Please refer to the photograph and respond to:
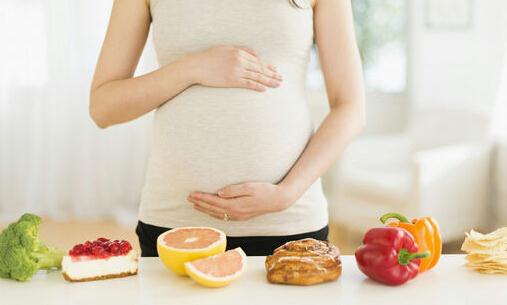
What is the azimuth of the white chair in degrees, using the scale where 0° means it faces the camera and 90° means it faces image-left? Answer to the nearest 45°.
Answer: approximately 45°

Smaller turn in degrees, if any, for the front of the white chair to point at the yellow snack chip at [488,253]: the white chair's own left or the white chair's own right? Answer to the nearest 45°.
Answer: approximately 45° to the white chair's own left

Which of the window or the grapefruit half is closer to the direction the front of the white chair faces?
the grapefruit half

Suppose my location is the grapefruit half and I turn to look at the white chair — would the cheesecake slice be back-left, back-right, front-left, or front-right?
back-left

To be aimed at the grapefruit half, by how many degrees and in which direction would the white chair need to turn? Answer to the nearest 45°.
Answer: approximately 45° to its left

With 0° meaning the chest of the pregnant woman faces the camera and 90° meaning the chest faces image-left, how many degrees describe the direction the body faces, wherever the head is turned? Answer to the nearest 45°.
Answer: approximately 0°

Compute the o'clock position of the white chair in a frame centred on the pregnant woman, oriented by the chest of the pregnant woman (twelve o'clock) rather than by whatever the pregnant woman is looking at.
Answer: The white chair is roughly at 7 o'clock from the pregnant woman.

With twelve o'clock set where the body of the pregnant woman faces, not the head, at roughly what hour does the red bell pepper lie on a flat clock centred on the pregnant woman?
The red bell pepper is roughly at 11 o'clock from the pregnant woman.
